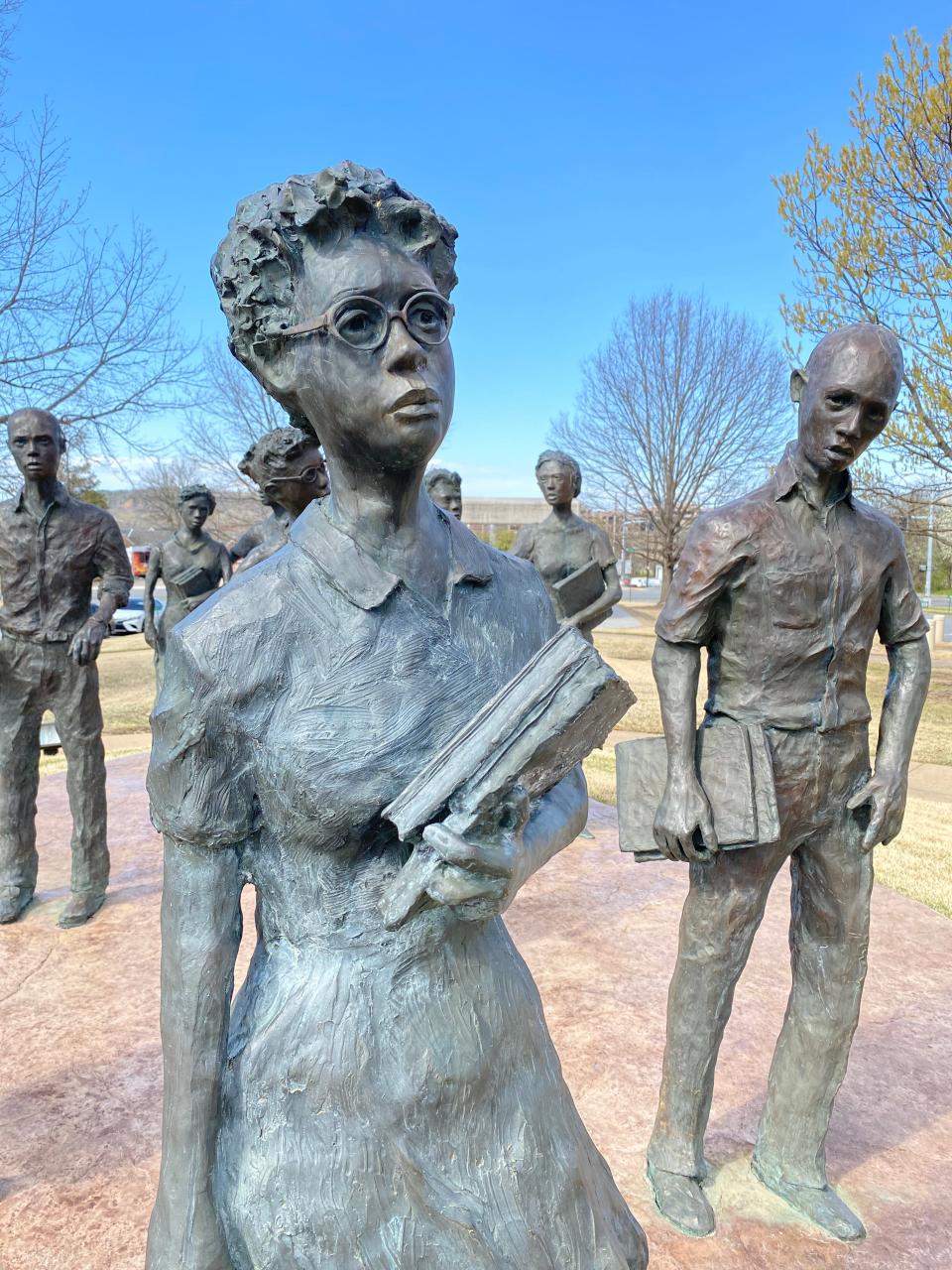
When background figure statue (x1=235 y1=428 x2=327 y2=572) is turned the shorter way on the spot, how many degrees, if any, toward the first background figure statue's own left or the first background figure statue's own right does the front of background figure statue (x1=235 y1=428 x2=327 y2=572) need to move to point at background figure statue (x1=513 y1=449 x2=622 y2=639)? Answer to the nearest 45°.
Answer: approximately 90° to the first background figure statue's own left

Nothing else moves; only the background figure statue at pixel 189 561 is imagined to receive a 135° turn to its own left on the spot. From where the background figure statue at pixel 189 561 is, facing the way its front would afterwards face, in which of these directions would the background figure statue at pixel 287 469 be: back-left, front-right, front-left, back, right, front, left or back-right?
back-right

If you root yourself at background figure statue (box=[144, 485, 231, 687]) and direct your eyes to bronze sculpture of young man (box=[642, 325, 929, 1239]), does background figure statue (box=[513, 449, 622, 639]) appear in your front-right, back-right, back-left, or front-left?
front-left

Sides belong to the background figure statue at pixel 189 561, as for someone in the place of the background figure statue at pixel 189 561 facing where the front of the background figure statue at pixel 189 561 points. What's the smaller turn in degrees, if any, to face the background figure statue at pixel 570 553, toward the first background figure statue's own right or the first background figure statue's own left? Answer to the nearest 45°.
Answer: approximately 45° to the first background figure statue's own left

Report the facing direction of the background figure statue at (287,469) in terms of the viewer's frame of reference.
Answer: facing the viewer and to the right of the viewer

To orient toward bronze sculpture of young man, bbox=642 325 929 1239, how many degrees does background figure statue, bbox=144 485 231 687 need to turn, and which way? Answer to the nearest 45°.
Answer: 0° — it already faces it

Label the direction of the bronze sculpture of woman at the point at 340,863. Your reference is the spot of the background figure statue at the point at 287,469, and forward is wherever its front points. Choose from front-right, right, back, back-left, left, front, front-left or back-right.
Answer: front-right

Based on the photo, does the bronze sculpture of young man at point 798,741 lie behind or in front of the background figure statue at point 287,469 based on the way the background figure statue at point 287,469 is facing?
in front

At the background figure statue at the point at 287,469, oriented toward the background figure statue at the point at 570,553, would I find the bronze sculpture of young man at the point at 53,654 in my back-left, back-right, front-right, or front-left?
back-left

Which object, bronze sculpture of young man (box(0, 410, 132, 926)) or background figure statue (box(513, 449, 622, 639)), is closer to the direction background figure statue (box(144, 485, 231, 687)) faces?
the bronze sculpture of young man

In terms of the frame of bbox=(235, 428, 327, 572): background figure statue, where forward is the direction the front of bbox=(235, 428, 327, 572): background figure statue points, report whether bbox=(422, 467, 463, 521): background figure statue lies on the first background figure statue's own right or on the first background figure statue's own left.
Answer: on the first background figure statue's own left

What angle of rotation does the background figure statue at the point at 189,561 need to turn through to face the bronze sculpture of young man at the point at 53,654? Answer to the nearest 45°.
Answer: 0° — it already faces it

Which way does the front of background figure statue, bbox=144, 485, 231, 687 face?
toward the camera
